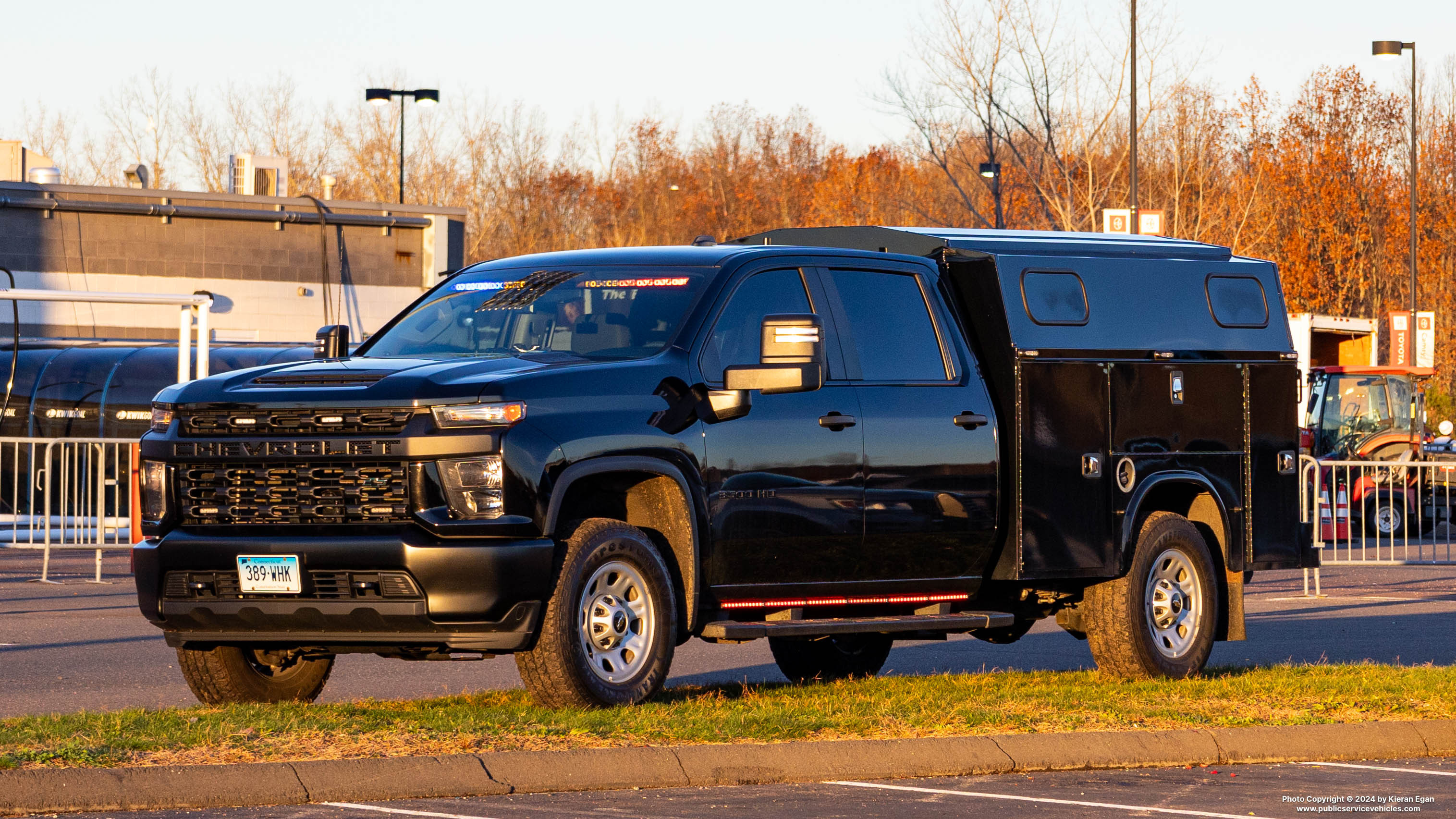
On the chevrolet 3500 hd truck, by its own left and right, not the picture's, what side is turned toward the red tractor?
back

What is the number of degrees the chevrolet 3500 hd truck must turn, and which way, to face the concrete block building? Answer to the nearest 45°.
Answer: approximately 135° to its right

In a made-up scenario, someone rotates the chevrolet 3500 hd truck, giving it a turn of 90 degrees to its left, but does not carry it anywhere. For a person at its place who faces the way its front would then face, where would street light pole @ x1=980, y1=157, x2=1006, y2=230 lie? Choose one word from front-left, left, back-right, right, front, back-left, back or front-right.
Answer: back-left

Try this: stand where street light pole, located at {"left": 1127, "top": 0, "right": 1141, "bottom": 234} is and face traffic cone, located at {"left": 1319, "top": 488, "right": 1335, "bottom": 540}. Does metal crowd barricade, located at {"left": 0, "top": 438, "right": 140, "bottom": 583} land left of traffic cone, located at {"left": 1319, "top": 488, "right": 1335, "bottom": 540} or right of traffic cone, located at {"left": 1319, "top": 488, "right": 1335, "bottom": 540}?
right

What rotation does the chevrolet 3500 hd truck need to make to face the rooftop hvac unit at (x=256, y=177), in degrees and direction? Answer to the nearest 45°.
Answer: approximately 135° to its right

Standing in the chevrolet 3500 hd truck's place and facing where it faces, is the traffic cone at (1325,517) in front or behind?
behind

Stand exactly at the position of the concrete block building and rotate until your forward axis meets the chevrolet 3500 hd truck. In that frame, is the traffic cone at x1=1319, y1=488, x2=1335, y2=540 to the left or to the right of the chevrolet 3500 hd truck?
left

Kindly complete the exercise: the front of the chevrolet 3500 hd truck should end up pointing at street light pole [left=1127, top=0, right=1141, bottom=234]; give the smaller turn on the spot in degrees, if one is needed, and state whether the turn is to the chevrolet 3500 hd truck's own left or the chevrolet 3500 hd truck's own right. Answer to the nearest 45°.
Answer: approximately 135° to the chevrolet 3500 hd truck's own right

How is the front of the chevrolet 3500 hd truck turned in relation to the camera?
facing the viewer and to the left of the viewer

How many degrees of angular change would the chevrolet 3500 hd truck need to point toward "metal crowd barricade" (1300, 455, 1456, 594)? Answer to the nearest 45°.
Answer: approximately 180°
